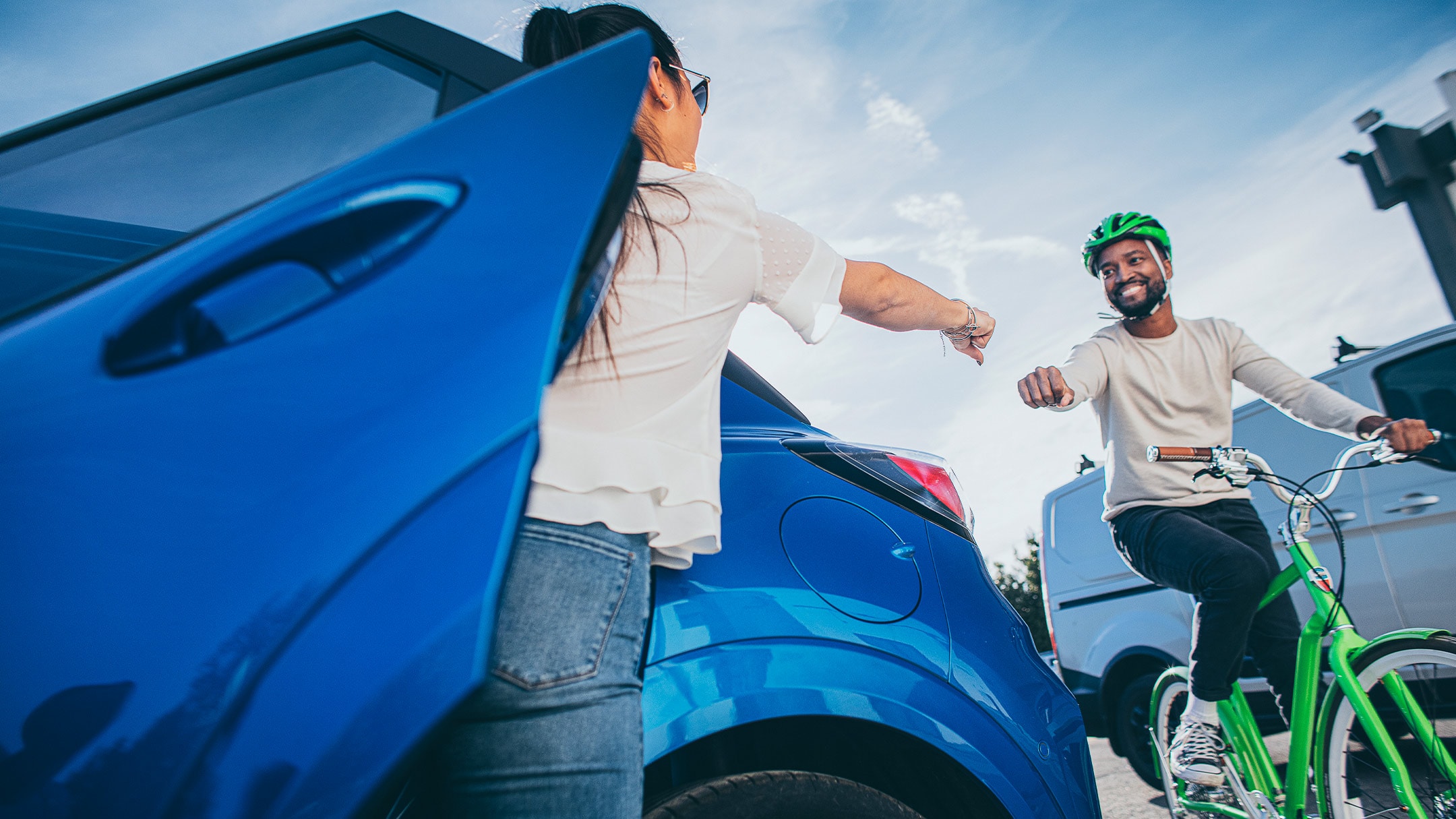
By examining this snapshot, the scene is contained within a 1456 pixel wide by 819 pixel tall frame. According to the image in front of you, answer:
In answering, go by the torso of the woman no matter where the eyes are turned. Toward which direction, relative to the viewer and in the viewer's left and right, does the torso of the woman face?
facing away from the viewer and to the right of the viewer

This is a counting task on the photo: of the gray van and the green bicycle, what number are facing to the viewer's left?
0

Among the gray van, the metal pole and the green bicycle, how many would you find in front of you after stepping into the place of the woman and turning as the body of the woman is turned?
3

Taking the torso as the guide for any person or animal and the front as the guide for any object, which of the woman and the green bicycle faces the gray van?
the woman

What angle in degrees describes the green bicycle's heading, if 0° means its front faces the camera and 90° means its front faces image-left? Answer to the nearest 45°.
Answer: approximately 315°

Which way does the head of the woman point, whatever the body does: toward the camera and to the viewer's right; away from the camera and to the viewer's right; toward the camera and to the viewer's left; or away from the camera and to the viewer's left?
away from the camera and to the viewer's right

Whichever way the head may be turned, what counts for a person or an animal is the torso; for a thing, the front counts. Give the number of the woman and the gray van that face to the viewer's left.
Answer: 0

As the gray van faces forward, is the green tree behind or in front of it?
behind

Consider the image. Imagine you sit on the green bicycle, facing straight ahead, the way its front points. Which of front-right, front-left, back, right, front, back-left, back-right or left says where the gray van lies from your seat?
back-left

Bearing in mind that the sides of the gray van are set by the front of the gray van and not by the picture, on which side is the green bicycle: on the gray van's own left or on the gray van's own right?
on the gray van's own right

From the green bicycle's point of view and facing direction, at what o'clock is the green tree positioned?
The green tree is roughly at 7 o'clock from the green bicycle.

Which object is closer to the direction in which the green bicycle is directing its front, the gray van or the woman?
the woman
